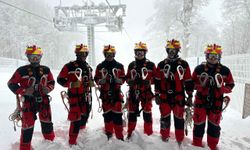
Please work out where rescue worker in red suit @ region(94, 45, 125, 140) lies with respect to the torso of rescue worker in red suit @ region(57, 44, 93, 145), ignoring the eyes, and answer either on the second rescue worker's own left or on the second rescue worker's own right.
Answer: on the second rescue worker's own left

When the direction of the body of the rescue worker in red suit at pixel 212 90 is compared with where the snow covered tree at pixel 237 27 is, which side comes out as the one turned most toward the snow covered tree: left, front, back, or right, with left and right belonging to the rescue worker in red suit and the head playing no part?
back

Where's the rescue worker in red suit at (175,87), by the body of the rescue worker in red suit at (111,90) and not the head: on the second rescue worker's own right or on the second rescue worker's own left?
on the second rescue worker's own left

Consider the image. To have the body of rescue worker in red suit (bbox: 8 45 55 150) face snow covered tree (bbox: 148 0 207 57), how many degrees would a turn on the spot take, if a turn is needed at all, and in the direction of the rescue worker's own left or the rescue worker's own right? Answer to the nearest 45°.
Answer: approximately 135° to the rescue worker's own left

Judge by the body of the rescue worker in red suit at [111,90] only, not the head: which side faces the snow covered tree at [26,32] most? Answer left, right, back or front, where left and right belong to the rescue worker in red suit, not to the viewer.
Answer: back

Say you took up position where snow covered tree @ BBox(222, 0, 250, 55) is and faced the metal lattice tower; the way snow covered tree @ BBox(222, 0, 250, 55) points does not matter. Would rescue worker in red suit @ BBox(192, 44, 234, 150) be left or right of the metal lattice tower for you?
left

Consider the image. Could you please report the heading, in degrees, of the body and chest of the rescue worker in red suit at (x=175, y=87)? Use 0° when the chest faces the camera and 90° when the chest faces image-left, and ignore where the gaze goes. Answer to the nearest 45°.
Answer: approximately 0°

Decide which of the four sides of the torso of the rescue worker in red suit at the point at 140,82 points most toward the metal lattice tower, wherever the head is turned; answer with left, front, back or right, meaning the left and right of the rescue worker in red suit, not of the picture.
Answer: back
